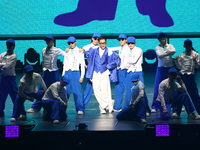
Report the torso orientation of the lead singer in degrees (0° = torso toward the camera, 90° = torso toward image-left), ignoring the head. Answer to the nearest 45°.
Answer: approximately 0°

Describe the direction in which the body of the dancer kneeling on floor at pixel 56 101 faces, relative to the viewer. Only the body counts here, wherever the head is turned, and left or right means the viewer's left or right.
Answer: facing the viewer and to the right of the viewer

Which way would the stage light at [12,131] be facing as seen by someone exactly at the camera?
facing the viewer

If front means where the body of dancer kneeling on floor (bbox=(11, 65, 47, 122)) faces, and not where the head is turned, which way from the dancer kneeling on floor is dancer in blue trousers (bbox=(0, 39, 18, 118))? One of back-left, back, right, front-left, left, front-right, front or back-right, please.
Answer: back-right

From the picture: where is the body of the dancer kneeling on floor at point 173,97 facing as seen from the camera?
toward the camera

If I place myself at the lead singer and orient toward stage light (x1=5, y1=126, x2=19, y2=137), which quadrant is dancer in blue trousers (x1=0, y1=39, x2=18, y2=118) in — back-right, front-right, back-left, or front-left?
front-right

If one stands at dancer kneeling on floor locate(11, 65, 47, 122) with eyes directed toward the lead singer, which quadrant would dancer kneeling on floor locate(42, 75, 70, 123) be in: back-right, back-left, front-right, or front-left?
front-right

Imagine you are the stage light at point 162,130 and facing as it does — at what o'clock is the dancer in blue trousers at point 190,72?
The dancer in blue trousers is roughly at 7 o'clock from the stage light.

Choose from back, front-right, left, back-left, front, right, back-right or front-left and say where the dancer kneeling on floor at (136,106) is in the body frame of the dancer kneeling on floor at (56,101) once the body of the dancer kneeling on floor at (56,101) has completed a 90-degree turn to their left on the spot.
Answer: front-right

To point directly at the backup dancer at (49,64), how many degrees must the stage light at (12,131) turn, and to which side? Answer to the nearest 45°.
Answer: approximately 135° to its left

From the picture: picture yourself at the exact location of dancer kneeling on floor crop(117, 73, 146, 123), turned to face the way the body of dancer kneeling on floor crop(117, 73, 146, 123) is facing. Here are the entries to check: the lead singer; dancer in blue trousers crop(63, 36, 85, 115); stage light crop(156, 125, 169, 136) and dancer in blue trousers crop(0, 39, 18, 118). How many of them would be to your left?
1
